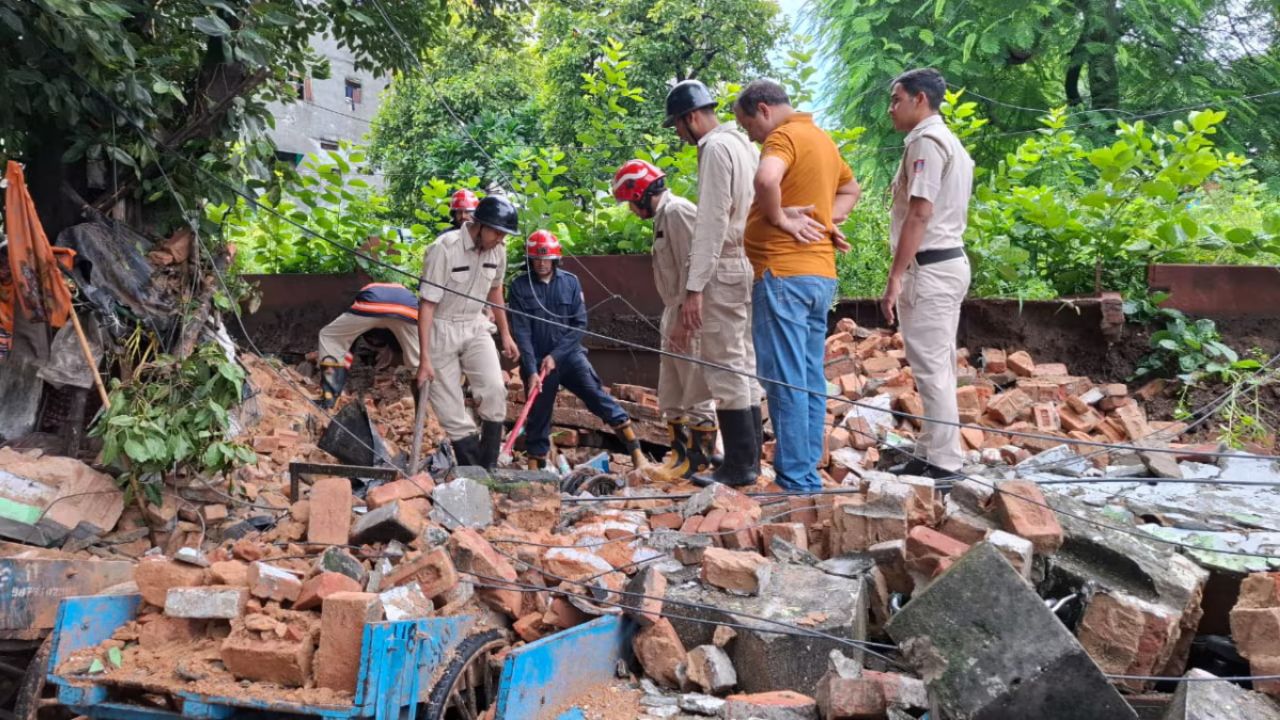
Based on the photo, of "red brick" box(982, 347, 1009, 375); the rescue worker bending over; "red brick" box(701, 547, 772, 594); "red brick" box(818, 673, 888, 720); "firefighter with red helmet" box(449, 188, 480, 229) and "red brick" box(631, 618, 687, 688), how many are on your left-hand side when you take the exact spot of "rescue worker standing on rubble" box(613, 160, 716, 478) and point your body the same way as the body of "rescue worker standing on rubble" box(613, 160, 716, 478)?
3

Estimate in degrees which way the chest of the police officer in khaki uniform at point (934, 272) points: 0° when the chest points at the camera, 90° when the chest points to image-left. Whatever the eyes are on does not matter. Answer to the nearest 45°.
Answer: approximately 90°

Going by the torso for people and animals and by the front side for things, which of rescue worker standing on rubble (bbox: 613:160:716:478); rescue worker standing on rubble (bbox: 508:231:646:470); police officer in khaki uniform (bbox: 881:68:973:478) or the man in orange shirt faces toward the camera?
rescue worker standing on rubble (bbox: 508:231:646:470)

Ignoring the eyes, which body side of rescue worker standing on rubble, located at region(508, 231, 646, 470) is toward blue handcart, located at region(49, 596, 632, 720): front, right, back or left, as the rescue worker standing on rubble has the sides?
front

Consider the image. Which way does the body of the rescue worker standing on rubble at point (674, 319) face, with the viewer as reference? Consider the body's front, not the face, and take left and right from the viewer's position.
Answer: facing to the left of the viewer

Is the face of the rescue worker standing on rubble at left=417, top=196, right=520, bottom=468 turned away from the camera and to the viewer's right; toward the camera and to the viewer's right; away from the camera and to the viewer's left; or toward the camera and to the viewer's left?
toward the camera and to the viewer's right

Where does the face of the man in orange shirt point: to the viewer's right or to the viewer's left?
to the viewer's left

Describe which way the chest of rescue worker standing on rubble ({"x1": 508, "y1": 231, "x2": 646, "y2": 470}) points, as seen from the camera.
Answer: toward the camera

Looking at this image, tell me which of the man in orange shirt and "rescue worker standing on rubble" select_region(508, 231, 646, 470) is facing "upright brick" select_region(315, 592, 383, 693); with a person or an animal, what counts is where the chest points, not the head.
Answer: the rescue worker standing on rubble

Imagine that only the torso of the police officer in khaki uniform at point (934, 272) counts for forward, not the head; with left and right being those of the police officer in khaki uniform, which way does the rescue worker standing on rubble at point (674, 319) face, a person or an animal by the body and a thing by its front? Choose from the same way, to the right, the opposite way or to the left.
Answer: the same way

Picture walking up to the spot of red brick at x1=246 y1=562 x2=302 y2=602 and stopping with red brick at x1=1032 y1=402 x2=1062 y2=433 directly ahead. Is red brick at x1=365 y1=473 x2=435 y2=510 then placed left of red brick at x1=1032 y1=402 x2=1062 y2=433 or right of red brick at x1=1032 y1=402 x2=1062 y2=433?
left

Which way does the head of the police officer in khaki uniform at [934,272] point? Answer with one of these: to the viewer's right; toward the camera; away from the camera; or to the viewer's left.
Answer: to the viewer's left

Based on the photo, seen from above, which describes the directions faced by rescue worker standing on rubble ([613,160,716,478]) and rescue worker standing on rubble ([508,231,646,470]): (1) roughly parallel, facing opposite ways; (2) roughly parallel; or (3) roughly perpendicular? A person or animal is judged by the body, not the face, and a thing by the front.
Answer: roughly perpendicular

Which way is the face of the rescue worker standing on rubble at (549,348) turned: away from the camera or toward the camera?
toward the camera

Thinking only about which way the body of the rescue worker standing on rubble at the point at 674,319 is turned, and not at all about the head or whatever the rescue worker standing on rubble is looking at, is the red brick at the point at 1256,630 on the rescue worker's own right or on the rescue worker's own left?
on the rescue worker's own left

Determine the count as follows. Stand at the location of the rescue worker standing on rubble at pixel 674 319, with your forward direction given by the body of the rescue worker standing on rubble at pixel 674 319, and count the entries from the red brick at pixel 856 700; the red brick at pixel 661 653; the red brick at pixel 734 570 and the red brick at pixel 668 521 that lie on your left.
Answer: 4
